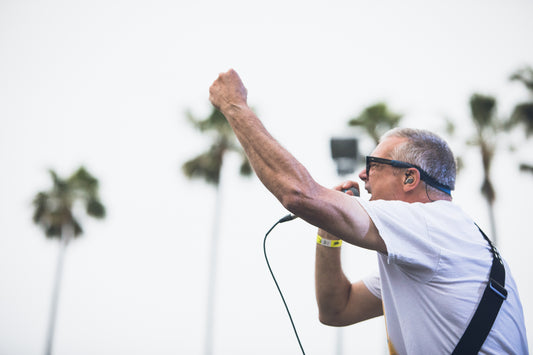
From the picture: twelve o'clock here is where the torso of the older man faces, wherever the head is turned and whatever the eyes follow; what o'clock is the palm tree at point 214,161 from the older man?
The palm tree is roughly at 2 o'clock from the older man.

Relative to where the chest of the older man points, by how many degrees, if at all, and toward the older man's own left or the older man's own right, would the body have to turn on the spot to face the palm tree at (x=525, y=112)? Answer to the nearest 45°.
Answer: approximately 90° to the older man's own right

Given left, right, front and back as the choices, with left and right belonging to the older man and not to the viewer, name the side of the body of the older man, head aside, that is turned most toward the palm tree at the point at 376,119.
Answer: right

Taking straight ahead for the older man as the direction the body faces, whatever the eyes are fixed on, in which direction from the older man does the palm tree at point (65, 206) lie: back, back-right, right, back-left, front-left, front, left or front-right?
front-right

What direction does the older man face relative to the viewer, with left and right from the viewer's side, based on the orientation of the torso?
facing to the left of the viewer
